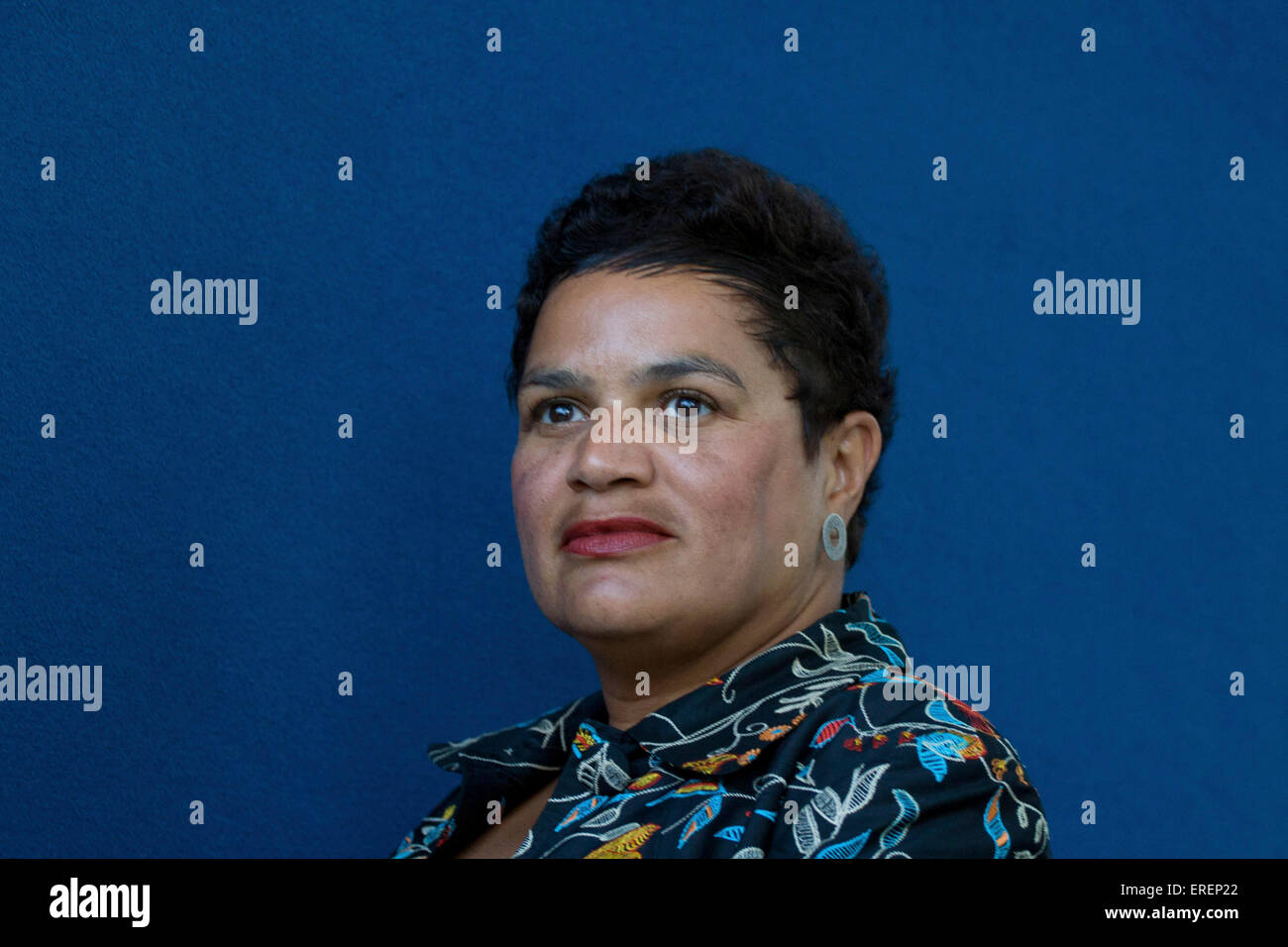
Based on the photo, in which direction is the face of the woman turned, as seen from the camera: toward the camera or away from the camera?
toward the camera

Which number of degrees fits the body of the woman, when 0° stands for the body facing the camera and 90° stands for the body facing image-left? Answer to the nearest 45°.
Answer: approximately 45°
